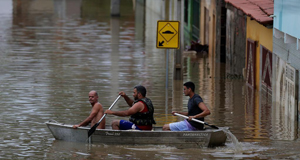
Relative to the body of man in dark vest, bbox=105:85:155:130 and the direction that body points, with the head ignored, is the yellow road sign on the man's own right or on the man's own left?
on the man's own right

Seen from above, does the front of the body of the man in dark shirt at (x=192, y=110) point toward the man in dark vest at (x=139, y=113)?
yes

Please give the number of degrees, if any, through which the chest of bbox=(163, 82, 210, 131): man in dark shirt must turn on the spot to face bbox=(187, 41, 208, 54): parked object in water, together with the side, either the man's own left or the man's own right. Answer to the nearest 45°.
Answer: approximately 90° to the man's own right

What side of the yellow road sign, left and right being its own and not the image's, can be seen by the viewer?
front

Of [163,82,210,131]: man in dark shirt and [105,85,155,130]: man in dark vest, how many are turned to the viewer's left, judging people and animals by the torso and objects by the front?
2

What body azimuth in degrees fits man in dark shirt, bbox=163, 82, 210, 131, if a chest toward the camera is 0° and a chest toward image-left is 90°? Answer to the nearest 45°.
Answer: approximately 90°

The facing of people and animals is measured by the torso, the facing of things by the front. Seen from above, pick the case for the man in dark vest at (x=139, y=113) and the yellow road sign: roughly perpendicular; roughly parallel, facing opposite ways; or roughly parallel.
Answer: roughly perpendicular

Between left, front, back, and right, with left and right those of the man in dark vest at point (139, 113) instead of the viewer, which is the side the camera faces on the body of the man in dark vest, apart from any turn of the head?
left

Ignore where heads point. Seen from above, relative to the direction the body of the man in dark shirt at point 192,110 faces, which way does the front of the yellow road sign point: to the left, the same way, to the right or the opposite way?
to the left

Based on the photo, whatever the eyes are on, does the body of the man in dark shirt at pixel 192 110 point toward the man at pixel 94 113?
yes

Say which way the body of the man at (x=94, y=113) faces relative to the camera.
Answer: to the viewer's left

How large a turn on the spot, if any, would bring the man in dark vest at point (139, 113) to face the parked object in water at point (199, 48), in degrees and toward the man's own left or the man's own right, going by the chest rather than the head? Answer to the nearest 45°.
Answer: approximately 90° to the man's own right
